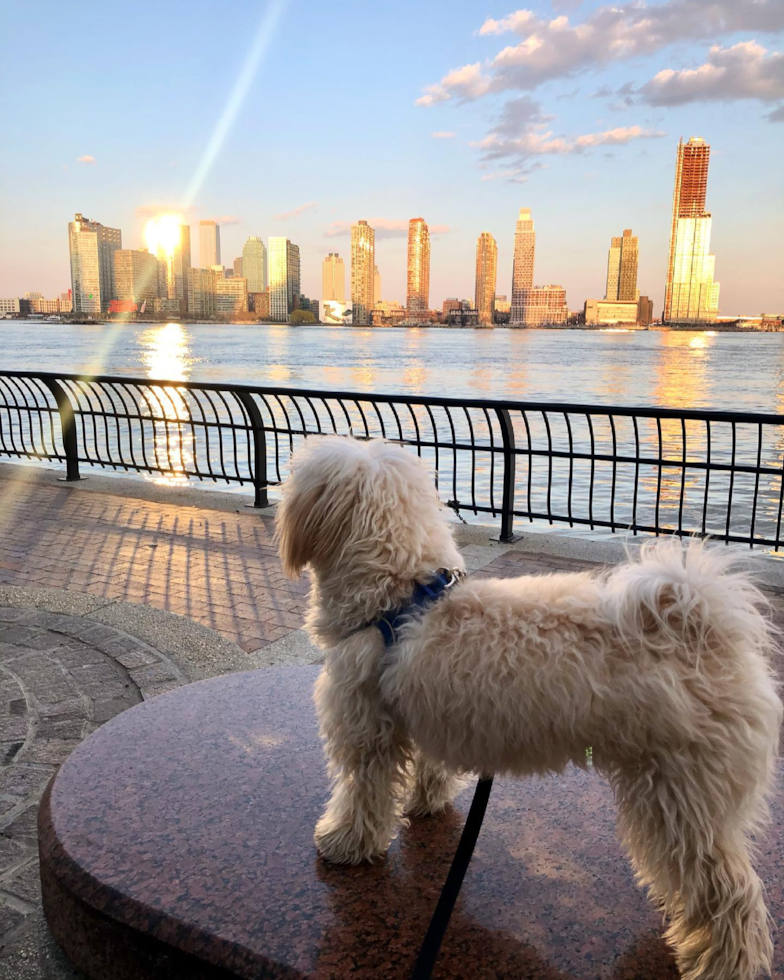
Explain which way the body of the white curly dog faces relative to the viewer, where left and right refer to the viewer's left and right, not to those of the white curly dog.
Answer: facing away from the viewer and to the left of the viewer

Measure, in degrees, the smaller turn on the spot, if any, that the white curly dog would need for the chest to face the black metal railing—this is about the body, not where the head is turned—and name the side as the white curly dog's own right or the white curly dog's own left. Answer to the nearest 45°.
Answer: approximately 45° to the white curly dog's own right
